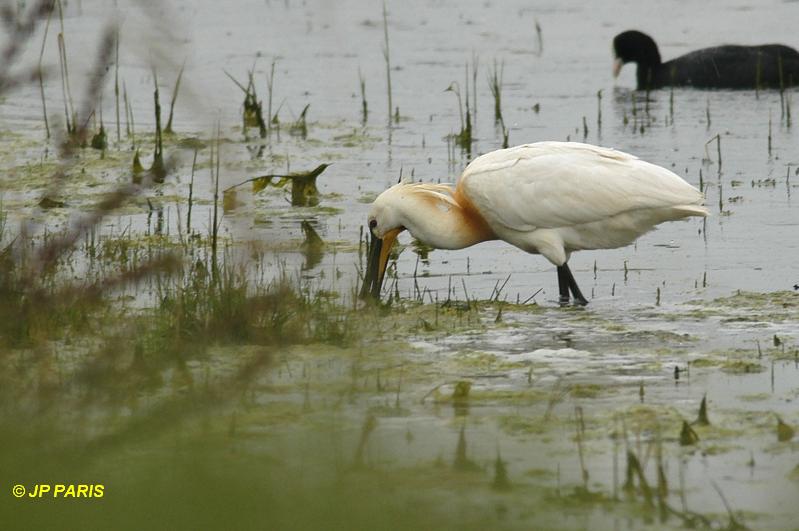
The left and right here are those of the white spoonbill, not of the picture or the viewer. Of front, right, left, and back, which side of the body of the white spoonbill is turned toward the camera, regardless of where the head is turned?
left
